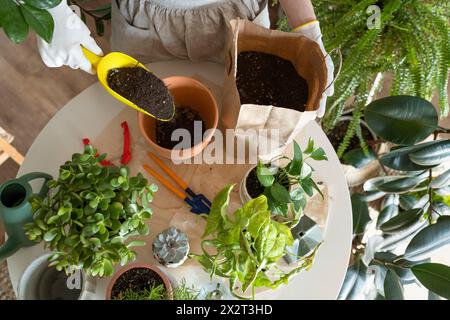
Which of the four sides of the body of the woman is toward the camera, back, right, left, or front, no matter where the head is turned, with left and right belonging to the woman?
front
